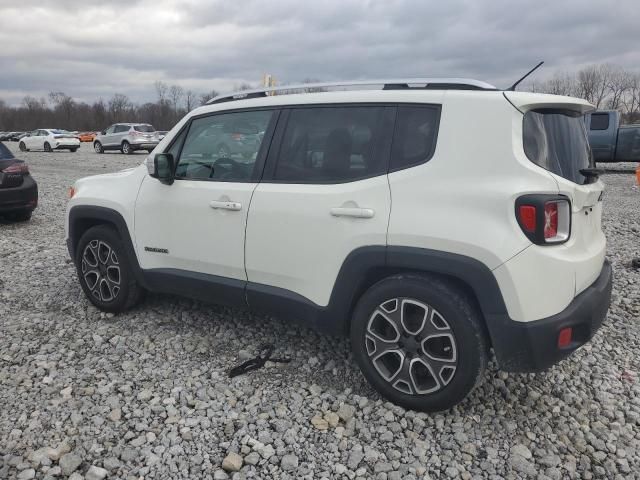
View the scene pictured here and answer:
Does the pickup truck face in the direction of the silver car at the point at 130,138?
yes

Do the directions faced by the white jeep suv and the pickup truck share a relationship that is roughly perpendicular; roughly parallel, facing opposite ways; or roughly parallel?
roughly parallel

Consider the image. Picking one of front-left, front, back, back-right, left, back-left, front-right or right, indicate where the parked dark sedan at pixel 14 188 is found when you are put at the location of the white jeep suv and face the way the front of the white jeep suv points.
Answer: front

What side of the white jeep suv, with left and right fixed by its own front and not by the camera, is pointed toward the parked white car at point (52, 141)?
front

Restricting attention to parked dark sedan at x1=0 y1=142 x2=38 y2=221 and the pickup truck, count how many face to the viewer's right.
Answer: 0

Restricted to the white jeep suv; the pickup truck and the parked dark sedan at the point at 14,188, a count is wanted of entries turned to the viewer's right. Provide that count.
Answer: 0

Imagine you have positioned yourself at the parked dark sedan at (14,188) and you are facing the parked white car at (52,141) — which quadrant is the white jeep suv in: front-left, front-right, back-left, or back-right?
back-right

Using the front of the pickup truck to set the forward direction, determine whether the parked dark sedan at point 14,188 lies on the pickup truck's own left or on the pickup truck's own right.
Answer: on the pickup truck's own left

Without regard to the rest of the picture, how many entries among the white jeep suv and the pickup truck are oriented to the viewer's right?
0

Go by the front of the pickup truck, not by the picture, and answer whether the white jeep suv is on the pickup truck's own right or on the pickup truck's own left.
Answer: on the pickup truck's own left

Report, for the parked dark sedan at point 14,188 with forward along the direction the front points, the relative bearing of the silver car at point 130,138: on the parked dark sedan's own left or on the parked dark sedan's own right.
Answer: on the parked dark sedan's own right

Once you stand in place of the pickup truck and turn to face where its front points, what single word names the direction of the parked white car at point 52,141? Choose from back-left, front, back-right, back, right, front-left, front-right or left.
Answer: front

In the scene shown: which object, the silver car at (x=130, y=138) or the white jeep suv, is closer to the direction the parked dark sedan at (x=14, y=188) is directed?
the silver car

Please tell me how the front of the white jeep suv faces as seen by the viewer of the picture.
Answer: facing away from the viewer and to the left of the viewer

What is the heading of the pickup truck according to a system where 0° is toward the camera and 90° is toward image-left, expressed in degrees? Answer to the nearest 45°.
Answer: approximately 90°
